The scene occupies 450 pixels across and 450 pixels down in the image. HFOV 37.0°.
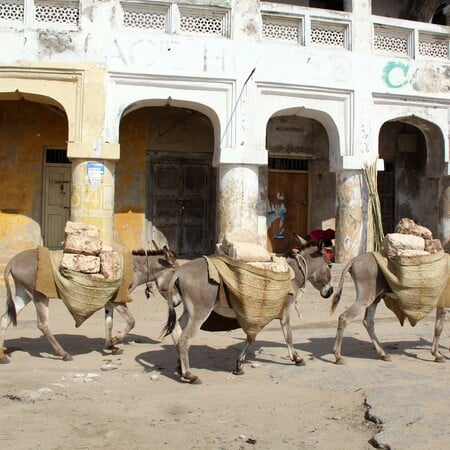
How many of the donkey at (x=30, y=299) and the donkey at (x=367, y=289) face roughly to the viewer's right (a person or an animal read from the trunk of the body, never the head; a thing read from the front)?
2

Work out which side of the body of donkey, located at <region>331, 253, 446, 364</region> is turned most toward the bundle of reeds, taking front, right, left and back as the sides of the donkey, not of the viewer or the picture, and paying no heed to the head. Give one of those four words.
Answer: left

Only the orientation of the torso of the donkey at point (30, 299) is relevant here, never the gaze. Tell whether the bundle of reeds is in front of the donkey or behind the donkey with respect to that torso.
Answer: in front

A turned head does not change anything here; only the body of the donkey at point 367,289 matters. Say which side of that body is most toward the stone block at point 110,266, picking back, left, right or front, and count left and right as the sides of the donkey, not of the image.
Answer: back

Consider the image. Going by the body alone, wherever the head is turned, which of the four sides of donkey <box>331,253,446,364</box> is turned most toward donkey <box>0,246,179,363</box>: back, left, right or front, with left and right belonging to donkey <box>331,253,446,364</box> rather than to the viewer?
back

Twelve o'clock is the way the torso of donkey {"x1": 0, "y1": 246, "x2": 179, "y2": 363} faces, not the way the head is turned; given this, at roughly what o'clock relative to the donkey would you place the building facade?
The building facade is roughly at 10 o'clock from the donkey.

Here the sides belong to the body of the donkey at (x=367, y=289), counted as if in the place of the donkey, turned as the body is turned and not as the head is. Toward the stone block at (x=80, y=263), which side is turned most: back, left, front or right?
back

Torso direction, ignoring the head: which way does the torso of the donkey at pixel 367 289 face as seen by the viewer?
to the viewer's right

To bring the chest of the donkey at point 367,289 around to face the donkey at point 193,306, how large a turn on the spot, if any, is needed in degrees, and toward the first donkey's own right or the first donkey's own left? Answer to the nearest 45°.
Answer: approximately 135° to the first donkey's own right

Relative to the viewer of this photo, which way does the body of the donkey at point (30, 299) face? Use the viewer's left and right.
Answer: facing to the right of the viewer
